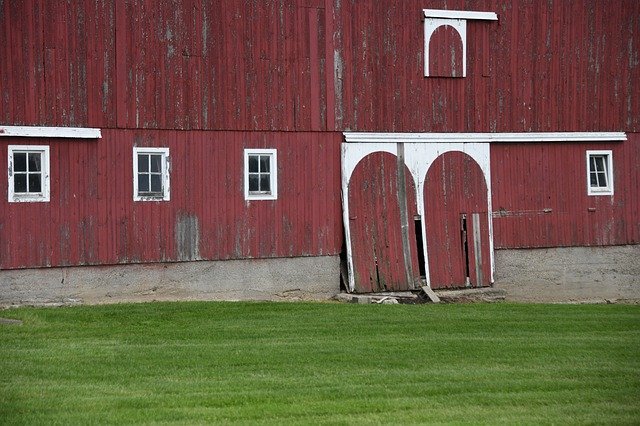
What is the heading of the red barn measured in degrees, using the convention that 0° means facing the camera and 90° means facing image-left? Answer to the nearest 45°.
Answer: approximately 0°
